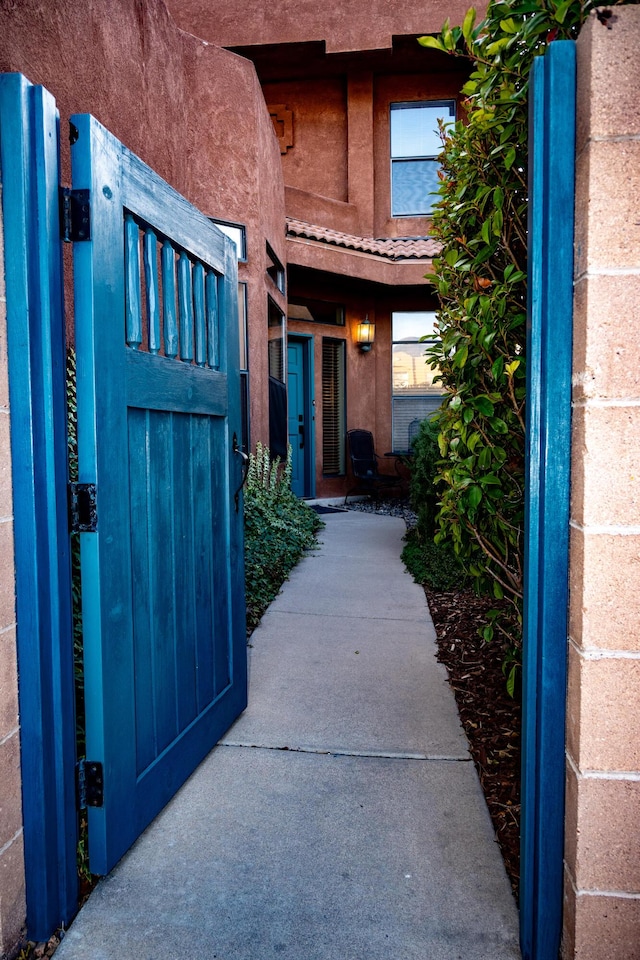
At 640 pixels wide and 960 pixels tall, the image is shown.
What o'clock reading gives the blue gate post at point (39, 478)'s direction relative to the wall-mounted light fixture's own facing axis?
The blue gate post is roughly at 12 o'clock from the wall-mounted light fixture.

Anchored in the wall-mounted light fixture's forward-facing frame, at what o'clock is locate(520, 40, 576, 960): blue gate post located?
The blue gate post is roughly at 12 o'clock from the wall-mounted light fixture.

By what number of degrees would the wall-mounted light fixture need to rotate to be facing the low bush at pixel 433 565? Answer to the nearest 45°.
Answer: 0° — it already faces it

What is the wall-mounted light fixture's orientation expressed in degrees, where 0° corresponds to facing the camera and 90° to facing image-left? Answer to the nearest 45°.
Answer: approximately 0°

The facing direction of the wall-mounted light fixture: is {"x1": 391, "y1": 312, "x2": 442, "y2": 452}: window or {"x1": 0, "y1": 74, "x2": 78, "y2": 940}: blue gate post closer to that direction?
the blue gate post

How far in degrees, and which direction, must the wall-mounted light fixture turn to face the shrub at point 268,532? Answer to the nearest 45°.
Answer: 0° — it already faces it
